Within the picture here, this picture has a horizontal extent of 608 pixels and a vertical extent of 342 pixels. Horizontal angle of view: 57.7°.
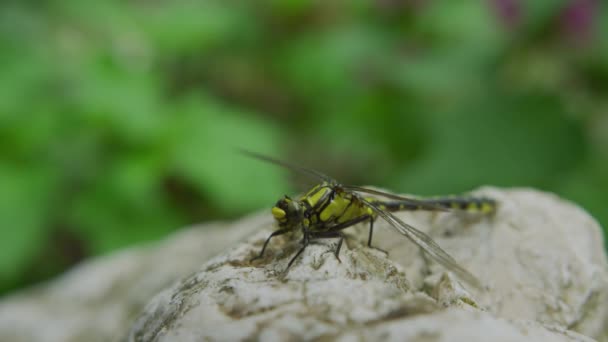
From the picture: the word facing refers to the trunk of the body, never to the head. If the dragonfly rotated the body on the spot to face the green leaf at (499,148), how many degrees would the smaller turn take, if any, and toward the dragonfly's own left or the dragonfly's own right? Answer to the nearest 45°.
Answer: approximately 180°

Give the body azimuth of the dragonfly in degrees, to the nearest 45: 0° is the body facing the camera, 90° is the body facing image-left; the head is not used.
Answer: approximately 45°

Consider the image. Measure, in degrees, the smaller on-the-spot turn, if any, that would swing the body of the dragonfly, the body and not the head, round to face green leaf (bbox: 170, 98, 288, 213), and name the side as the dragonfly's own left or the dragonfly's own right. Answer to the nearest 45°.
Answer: approximately 90° to the dragonfly's own right

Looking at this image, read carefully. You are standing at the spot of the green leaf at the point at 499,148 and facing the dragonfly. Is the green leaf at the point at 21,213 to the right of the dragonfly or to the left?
right

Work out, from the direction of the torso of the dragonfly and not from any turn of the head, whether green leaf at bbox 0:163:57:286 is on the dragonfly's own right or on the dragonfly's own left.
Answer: on the dragonfly's own right

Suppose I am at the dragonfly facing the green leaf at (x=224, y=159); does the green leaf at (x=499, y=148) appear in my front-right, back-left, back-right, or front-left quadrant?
front-right

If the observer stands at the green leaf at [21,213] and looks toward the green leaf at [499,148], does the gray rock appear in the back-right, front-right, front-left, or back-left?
front-right
